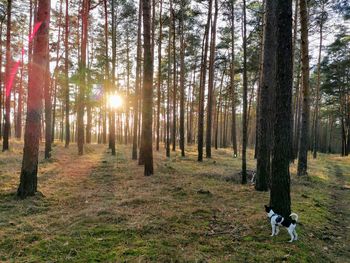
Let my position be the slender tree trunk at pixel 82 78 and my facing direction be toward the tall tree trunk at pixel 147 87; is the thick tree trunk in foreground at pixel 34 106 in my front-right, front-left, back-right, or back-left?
front-right

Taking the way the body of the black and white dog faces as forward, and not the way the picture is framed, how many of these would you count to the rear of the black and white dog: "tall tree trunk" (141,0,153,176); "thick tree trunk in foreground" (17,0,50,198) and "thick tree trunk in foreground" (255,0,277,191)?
0

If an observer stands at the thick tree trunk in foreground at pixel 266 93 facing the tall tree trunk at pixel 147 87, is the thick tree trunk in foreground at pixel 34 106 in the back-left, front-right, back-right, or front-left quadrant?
front-left

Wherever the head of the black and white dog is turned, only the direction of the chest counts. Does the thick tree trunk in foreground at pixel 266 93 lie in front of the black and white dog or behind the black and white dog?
in front

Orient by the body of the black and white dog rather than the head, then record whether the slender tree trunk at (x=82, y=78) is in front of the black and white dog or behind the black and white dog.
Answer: in front

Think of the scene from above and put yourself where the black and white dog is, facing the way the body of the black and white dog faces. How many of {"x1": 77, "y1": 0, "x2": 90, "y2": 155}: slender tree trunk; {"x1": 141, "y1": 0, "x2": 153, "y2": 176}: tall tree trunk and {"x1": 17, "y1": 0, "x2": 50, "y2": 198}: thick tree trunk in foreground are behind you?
0

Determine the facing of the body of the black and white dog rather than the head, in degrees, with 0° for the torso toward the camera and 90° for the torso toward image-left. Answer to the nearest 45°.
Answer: approximately 135°

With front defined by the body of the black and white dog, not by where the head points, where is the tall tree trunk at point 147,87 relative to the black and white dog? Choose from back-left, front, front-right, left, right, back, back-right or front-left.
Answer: front

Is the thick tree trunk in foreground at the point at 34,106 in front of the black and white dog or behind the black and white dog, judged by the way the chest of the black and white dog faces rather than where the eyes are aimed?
in front

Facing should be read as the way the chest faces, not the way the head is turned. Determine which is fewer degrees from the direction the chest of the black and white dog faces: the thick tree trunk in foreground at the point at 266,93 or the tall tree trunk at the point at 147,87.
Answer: the tall tree trunk
